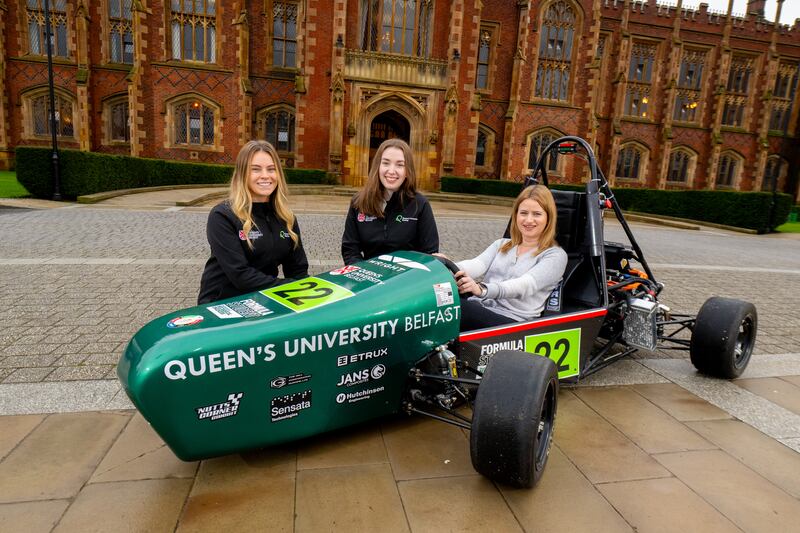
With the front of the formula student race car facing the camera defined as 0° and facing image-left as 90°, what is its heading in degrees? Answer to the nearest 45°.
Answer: approximately 45°

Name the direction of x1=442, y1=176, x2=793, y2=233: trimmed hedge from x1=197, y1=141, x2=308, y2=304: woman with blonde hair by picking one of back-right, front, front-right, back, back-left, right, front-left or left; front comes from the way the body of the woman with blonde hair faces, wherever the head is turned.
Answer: left

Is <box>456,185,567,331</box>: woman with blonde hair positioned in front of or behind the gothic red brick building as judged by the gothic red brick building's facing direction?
in front

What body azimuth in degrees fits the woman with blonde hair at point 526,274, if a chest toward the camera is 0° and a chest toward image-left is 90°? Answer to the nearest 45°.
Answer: approximately 45°

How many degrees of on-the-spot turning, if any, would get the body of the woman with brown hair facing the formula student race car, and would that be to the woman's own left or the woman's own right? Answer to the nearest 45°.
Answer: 0° — they already face it

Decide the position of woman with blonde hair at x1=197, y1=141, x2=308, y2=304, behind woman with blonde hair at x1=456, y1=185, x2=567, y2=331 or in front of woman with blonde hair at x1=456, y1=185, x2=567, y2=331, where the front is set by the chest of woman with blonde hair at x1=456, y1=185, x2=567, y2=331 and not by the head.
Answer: in front
